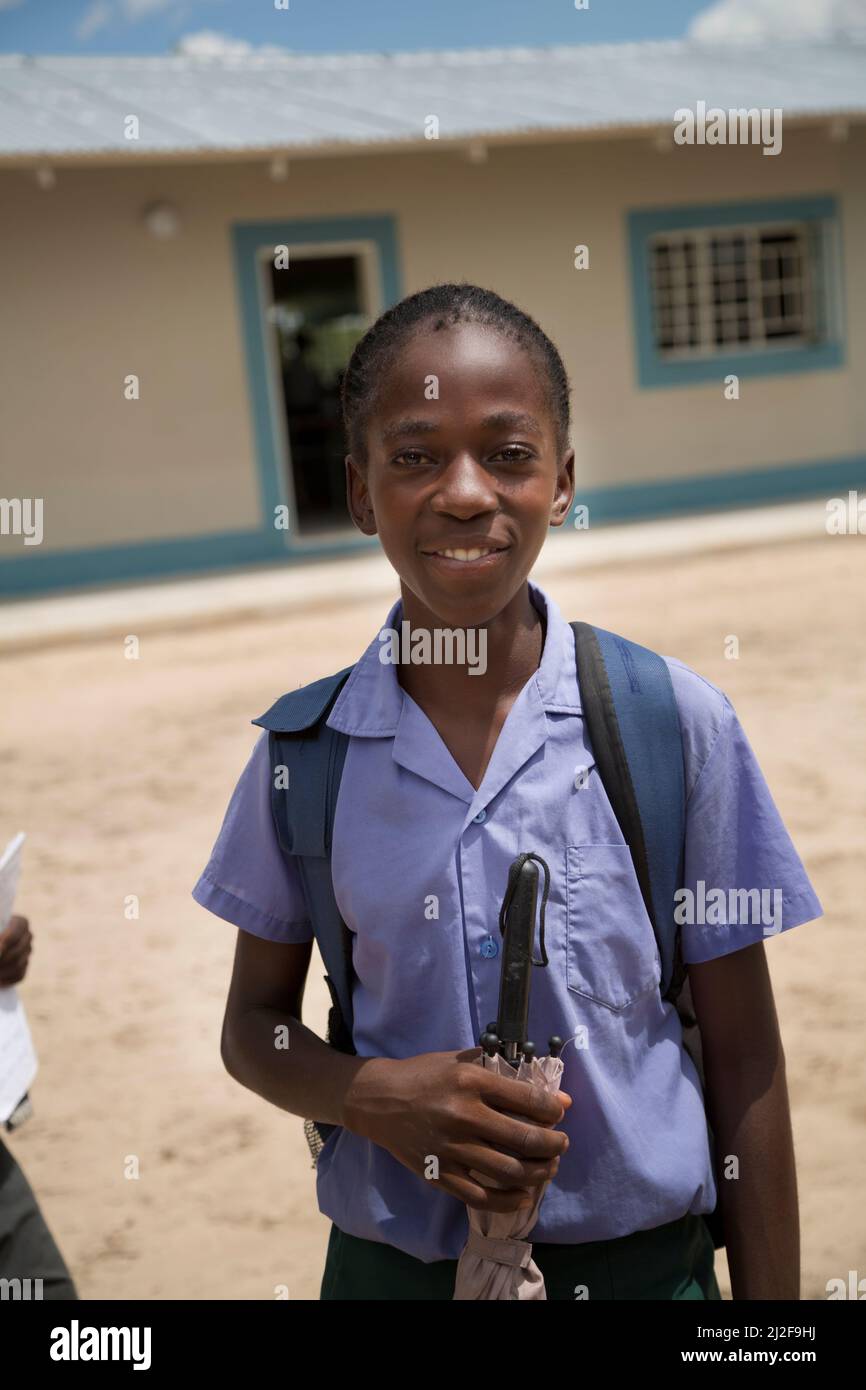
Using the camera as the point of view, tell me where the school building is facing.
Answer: facing the viewer

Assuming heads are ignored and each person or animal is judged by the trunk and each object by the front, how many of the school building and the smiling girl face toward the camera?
2

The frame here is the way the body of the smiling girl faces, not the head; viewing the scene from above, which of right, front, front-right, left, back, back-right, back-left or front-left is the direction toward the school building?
back

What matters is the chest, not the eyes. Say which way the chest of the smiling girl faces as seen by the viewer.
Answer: toward the camera

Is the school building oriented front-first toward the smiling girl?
yes
